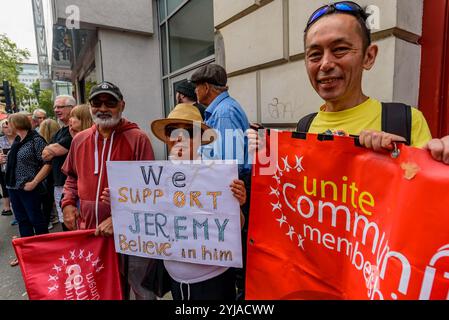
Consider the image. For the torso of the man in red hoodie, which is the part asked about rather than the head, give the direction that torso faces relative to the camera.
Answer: toward the camera

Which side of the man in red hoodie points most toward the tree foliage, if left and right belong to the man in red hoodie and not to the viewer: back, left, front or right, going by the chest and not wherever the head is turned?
back

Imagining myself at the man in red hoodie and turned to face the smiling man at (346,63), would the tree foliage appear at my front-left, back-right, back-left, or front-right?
back-left

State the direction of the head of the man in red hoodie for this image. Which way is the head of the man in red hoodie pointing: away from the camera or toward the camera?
toward the camera

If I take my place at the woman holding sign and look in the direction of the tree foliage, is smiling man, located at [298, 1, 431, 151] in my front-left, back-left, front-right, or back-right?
back-right

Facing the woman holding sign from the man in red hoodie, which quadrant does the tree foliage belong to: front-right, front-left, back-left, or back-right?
back-left

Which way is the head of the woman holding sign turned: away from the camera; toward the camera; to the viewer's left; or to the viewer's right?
toward the camera

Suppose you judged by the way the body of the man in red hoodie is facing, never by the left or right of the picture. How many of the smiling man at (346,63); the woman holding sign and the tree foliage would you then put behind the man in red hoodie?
1

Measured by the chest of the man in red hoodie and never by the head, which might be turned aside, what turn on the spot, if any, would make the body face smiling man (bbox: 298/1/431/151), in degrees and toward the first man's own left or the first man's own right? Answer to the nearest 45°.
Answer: approximately 45° to the first man's own left

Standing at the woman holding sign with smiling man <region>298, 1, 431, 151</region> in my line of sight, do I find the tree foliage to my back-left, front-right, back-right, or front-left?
back-left

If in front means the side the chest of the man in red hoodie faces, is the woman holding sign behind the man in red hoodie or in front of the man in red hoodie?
in front

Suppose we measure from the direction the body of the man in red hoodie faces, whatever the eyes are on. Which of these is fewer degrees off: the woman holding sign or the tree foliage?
the woman holding sign
